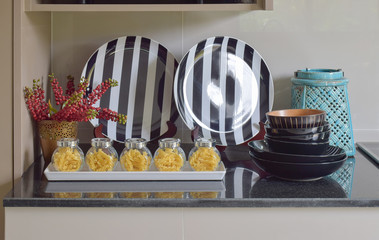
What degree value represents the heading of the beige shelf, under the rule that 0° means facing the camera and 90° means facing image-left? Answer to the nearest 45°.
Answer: approximately 0°
